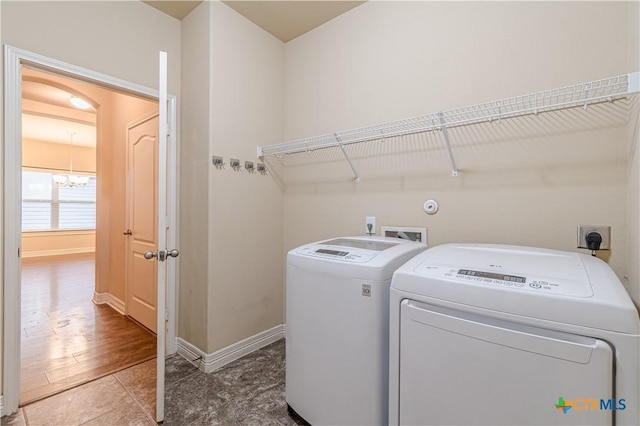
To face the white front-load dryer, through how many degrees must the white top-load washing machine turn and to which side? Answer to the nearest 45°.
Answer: approximately 90° to its left

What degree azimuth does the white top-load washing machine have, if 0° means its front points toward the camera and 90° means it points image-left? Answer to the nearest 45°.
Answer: approximately 45°

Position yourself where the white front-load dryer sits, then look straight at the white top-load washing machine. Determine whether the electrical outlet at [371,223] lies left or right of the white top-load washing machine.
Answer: right

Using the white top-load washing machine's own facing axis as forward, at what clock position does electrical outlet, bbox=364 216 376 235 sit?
The electrical outlet is roughly at 5 o'clock from the white top-load washing machine.

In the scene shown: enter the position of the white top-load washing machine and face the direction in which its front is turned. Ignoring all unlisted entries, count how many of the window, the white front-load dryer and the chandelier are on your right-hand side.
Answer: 2

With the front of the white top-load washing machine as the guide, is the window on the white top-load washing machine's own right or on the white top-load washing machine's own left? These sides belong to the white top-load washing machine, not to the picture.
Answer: on the white top-load washing machine's own right

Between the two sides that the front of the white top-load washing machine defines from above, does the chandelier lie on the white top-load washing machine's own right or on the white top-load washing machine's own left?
on the white top-load washing machine's own right
